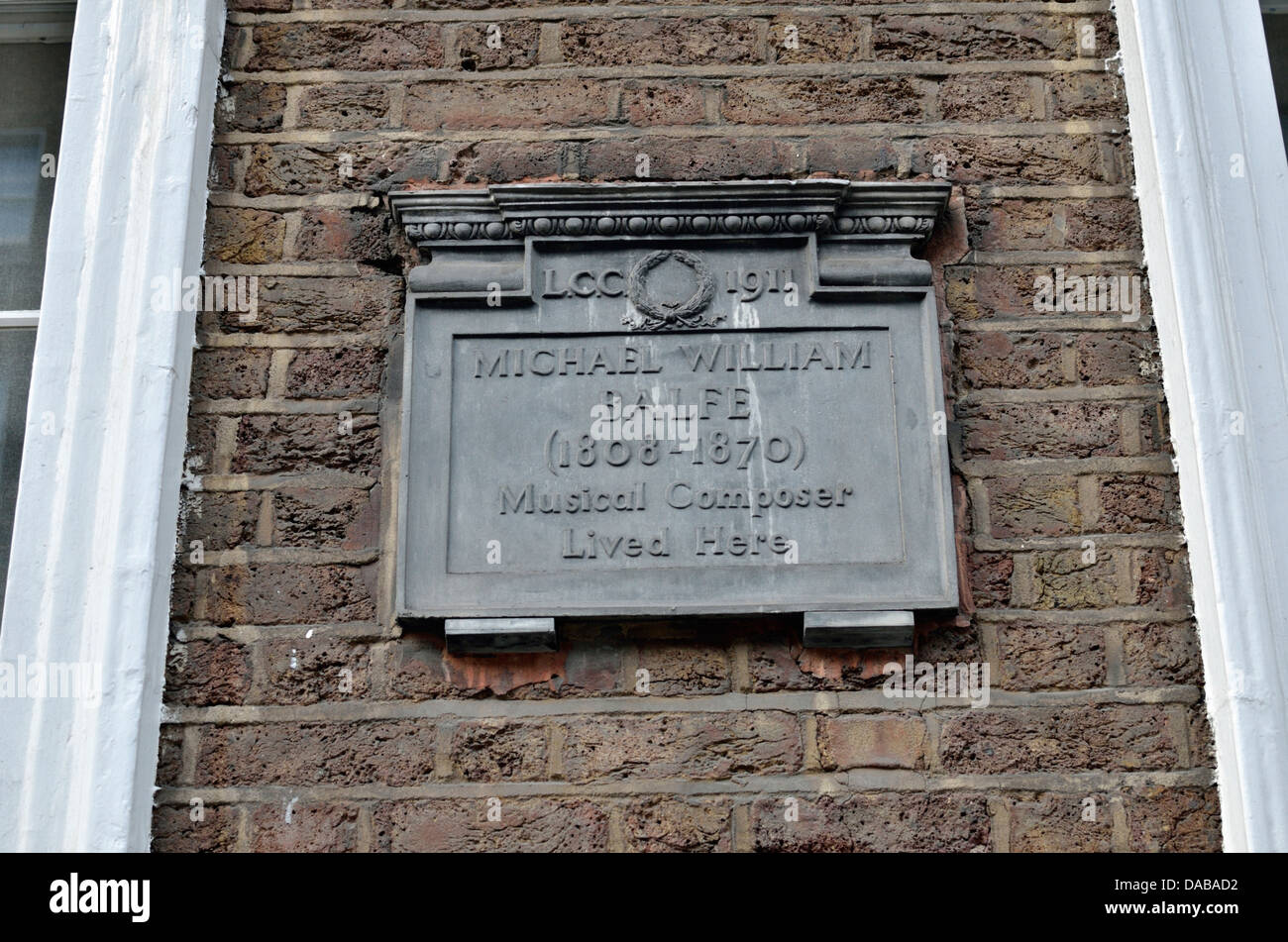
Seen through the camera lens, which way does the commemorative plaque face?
facing the viewer
